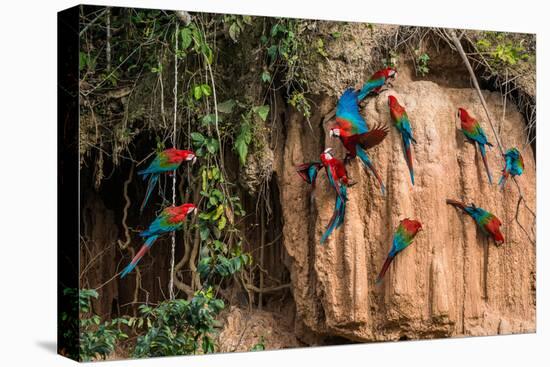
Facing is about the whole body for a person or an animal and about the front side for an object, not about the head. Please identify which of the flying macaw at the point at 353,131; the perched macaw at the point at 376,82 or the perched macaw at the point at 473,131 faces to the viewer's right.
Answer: the perched macaw at the point at 376,82

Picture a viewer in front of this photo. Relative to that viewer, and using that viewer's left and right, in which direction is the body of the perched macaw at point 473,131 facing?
facing away from the viewer and to the left of the viewer

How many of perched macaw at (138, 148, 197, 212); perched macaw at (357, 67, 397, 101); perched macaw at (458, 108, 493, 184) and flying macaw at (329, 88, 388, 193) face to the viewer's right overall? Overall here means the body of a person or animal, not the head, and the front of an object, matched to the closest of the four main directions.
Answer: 2

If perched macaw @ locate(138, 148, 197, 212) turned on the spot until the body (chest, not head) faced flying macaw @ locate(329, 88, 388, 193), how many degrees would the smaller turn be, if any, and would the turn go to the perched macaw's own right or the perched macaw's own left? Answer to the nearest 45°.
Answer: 0° — it already faces it

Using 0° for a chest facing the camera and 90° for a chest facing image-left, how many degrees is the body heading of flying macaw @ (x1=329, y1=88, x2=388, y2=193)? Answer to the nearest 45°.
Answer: approximately 90°

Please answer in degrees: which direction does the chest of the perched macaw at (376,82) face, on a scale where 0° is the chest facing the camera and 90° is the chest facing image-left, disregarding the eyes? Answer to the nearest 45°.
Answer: approximately 270°

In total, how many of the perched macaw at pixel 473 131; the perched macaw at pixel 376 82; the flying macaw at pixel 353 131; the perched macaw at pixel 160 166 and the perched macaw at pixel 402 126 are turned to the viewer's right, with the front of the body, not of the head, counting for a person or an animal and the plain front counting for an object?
2

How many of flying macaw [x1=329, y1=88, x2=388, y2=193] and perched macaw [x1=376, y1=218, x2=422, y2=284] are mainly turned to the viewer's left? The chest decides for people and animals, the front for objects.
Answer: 1

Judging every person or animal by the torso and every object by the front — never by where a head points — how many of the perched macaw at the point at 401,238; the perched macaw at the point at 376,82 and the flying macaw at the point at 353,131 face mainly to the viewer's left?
1

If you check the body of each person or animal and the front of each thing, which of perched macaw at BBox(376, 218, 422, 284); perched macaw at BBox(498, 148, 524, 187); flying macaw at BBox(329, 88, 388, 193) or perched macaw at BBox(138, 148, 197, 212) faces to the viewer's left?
the flying macaw
